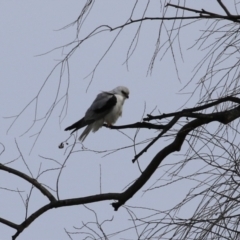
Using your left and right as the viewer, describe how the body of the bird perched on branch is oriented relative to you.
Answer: facing to the right of the viewer
